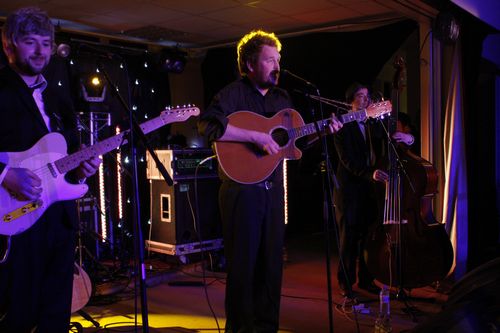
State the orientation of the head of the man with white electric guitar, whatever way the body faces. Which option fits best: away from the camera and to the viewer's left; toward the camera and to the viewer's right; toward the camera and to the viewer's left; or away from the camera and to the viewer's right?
toward the camera and to the viewer's right

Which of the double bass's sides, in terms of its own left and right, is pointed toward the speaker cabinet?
right

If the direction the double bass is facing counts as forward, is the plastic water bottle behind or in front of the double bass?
in front

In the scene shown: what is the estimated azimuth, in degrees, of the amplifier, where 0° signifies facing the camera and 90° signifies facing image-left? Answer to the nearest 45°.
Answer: approximately 315°

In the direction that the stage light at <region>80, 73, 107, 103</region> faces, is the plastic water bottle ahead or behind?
ahead

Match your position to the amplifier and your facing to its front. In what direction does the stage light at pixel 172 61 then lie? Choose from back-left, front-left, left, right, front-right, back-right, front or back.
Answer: back-left
